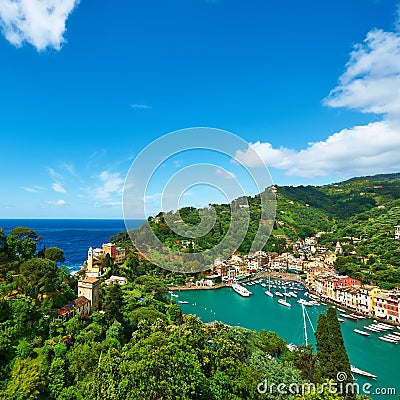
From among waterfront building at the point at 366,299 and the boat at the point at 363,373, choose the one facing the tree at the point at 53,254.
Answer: the waterfront building

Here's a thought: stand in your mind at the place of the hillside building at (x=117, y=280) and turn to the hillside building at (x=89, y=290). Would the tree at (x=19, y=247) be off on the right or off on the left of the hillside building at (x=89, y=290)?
right

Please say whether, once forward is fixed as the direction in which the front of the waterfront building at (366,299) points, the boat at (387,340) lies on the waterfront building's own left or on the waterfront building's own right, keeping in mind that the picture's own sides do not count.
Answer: on the waterfront building's own left

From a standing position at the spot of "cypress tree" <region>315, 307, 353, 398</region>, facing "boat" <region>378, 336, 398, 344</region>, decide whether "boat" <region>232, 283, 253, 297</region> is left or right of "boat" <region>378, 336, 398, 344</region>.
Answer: left

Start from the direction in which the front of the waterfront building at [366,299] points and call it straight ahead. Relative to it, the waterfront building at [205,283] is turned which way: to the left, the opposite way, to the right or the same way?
to the left

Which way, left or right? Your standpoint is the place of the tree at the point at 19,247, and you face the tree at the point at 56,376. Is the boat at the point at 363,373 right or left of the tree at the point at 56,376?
left

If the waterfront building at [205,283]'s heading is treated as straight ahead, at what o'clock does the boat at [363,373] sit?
The boat is roughly at 11 o'clock from the waterfront building.
